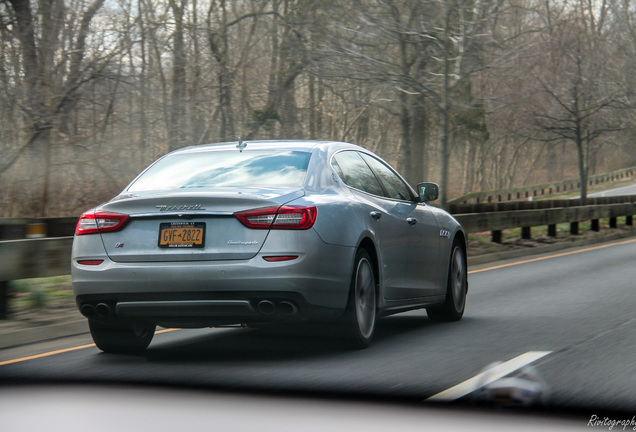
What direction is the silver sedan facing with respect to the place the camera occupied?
facing away from the viewer and to the right of the viewer

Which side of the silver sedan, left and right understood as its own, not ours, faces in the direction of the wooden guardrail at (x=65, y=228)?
left
